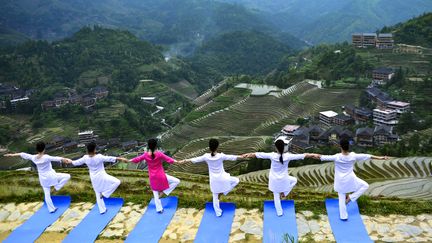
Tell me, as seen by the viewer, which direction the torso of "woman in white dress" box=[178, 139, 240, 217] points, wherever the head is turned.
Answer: away from the camera

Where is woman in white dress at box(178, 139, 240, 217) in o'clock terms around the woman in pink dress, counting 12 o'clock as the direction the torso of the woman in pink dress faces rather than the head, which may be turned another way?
The woman in white dress is roughly at 4 o'clock from the woman in pink dress.

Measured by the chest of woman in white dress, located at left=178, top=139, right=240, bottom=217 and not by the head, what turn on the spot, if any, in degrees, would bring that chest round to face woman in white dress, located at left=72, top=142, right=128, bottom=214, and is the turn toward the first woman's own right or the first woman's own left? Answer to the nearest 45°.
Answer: approximately 90° to the first woman's own left

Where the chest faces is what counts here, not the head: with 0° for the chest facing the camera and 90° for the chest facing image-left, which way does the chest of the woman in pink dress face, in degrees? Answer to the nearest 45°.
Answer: approximately 180°

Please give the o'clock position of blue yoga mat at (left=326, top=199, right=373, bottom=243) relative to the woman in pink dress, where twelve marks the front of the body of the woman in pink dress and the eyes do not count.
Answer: The blue yoga mat is roughly at 4 o'clock from the woman in pink dress.

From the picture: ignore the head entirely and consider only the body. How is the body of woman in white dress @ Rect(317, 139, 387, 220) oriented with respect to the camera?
away from the camera

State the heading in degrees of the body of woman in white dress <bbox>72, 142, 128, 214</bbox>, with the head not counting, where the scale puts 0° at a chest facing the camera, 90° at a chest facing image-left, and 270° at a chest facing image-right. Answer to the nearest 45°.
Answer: approximately 180°

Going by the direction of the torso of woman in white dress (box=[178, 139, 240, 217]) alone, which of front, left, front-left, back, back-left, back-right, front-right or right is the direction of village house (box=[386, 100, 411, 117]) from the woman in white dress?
front-right

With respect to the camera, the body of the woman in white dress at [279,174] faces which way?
away from the camera

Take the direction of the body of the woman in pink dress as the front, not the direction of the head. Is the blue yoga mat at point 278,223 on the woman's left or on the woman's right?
on the woman's right

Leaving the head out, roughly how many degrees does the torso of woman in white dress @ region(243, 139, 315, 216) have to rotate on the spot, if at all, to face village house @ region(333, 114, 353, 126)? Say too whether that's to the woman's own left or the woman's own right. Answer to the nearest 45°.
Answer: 0° — they already face it

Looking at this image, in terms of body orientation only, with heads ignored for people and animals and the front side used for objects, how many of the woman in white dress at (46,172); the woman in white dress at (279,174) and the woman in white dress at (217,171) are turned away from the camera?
3

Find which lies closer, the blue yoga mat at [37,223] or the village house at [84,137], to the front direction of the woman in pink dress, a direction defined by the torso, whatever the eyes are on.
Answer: the village house
